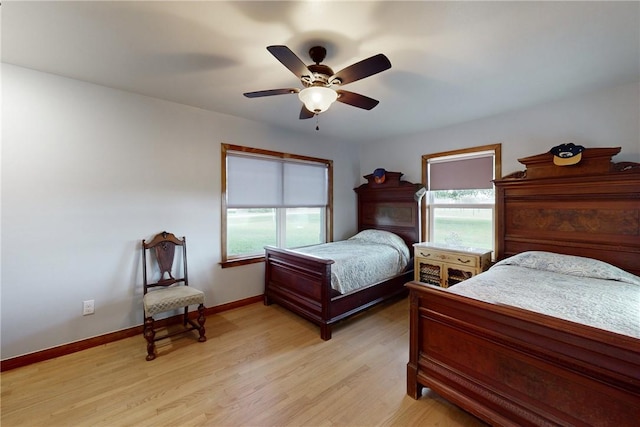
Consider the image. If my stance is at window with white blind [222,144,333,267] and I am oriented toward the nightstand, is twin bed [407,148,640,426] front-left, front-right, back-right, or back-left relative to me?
front-right

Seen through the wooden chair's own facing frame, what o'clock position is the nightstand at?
The nightstand is roughly at 11 o'clock from the wooden chair.

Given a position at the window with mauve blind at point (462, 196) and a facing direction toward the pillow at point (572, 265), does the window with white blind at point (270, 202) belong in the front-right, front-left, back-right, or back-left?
back-right

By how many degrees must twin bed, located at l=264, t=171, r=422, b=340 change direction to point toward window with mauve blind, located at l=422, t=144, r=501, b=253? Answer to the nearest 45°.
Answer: approximately 135° to its left

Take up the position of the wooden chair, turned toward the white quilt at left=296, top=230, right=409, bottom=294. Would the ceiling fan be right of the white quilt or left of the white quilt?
right

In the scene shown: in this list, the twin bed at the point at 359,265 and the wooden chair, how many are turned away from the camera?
0

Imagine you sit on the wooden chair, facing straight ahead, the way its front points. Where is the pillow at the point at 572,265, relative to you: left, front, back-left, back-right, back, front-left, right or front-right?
front

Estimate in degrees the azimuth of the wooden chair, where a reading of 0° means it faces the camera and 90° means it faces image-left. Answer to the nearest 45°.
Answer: approximately 315°

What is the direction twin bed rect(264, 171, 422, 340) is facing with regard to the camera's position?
facing the viewer and to the left of the viewer

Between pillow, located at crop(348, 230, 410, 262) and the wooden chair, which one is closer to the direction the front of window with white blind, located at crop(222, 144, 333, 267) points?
the pillow

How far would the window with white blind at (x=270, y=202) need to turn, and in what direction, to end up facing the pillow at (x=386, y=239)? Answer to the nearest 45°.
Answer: approximately 45° to its left

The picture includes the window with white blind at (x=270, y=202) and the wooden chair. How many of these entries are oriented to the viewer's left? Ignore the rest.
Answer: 0

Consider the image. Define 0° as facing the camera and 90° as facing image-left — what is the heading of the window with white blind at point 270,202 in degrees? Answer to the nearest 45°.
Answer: approximately 315°

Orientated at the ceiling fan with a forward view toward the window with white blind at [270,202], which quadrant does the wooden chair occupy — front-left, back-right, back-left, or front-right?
front-left

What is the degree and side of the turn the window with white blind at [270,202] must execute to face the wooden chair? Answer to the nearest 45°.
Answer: approximately 90° to its right

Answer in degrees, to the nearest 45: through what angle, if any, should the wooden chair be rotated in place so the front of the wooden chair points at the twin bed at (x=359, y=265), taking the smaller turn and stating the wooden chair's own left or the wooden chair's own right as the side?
approximately 45° to the wooden chair's own left

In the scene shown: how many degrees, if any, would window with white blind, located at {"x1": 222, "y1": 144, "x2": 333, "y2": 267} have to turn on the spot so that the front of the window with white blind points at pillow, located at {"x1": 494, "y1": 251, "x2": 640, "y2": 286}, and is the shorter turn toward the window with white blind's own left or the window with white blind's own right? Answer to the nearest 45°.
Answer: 0° — it already faces it
